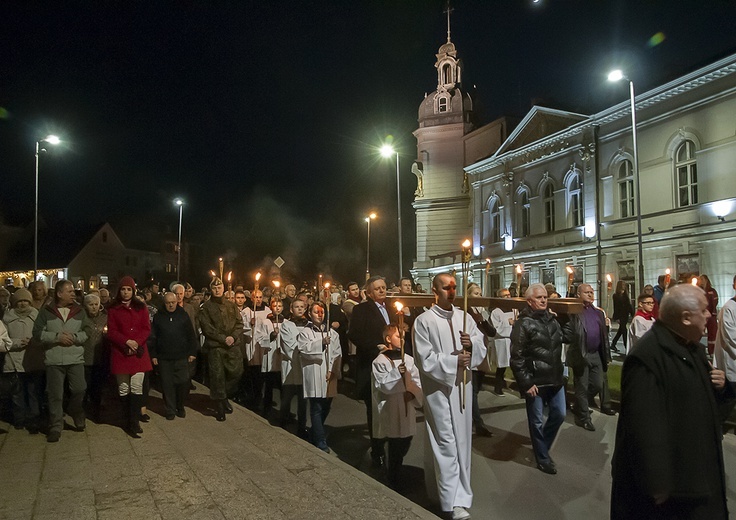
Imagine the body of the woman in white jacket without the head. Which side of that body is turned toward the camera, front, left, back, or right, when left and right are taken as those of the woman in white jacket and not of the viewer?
front

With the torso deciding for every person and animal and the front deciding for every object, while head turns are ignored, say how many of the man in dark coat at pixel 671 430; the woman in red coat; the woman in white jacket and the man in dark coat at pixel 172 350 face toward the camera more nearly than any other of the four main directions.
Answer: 3

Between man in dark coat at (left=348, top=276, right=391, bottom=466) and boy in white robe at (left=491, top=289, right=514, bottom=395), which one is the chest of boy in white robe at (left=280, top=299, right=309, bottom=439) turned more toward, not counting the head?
the man in dark coat

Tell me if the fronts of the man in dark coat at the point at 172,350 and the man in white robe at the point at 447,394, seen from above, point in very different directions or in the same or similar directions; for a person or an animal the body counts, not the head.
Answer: same or similar directions

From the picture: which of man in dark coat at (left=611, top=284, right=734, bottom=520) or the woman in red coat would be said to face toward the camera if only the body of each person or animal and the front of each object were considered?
the woman in red coat

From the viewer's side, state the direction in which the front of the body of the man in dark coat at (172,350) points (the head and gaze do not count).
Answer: toward the camera

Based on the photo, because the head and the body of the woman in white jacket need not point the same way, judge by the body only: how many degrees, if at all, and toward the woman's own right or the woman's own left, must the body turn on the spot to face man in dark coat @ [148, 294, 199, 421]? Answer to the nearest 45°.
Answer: approximately 90° to the woman's own left

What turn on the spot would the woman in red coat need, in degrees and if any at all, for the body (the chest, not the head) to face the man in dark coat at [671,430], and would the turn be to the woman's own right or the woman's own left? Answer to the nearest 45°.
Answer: approximately 45° to the woman's own left

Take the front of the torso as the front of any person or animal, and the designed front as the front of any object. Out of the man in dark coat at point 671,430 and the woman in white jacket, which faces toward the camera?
the woman in white jacket

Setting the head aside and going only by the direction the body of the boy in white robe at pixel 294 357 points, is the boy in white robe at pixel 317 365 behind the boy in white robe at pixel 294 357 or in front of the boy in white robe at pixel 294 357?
in front

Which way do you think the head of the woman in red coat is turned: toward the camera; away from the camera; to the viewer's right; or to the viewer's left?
toward the camera

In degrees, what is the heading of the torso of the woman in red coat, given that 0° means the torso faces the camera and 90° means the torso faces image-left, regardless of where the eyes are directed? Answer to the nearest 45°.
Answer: approximately 0°

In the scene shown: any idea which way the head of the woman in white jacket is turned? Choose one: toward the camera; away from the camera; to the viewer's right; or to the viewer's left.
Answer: toward the camera

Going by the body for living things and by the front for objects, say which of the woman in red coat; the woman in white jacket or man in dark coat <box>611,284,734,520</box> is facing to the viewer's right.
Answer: the man in dark coat

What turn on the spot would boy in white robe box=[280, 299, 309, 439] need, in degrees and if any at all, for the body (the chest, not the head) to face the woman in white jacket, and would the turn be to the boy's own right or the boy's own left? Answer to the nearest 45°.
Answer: approximately 135° to the boy's own right

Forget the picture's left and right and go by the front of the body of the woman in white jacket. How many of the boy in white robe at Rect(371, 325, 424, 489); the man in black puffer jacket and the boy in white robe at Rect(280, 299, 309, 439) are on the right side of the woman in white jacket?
0
